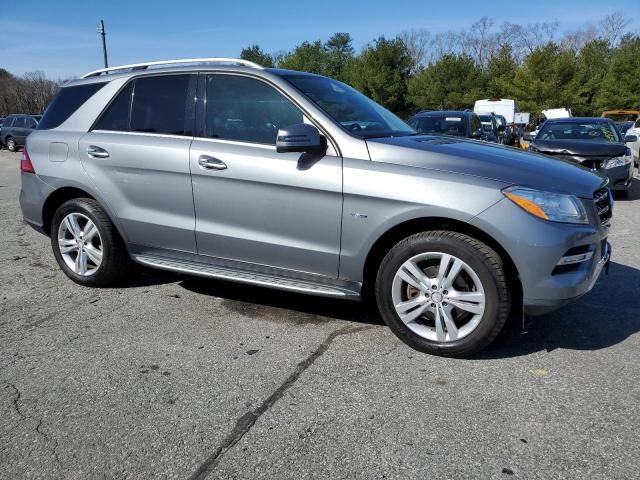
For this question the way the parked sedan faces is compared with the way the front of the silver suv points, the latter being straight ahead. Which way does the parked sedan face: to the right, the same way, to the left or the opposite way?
to the right

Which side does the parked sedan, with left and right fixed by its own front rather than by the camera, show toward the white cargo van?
back

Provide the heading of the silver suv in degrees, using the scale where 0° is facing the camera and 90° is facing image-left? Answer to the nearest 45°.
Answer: approximately 315°

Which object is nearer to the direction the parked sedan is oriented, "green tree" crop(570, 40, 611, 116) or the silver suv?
the silver suv

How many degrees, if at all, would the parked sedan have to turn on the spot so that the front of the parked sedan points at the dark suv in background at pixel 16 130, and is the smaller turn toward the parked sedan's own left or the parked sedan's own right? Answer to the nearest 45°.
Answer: approximately 90° to the parked sedan's own right

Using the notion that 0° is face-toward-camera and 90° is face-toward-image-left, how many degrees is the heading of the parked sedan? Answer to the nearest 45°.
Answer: approximately 0°

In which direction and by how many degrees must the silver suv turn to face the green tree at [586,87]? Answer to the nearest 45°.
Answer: approximately 90° to its left

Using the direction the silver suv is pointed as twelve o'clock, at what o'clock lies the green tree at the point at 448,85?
The green tree is roughly at 8 o'clock from the silver suv.

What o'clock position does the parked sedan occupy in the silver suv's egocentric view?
The parked sedan is roughly at 9 o'clock from the silver suv.

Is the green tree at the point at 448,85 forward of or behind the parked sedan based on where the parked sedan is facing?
behind

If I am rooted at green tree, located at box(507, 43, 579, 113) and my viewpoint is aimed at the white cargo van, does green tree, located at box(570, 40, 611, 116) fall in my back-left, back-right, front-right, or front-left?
back-left

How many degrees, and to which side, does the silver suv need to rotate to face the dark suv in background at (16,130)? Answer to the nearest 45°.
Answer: approximately 180°
